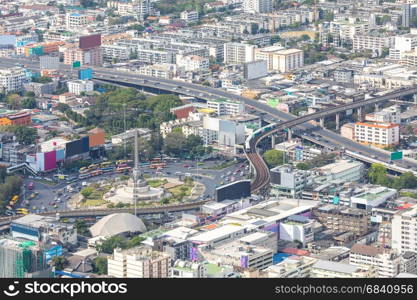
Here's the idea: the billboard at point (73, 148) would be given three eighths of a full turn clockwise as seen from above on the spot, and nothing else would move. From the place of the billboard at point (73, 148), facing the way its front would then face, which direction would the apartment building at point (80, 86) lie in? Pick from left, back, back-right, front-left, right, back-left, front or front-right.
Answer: right

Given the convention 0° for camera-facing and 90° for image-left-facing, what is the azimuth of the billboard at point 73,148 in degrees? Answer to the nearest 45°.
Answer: approximately 315°

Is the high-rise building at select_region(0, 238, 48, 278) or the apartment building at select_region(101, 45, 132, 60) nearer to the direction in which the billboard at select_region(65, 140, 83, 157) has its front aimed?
the high-rise building

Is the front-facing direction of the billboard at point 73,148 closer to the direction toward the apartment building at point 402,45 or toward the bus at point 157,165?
the bus

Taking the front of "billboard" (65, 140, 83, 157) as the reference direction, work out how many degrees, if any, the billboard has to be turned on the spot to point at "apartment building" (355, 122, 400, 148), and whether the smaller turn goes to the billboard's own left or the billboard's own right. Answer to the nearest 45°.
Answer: approximately 45° to the billboard's own left

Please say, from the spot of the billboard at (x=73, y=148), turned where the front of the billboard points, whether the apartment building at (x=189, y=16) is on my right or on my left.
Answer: on my left

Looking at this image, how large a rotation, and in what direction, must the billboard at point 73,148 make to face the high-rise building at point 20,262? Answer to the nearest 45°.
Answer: approximately 45° to its right

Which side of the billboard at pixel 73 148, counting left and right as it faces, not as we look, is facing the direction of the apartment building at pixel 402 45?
left

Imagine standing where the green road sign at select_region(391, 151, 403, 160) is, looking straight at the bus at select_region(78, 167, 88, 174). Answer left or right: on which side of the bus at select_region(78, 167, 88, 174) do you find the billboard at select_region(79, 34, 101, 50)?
right

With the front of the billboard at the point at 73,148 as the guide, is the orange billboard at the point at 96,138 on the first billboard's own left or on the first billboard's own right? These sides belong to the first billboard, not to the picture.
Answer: on the first billboard's own left

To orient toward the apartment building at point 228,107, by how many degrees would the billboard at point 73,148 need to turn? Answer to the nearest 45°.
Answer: approximately 90° to its left

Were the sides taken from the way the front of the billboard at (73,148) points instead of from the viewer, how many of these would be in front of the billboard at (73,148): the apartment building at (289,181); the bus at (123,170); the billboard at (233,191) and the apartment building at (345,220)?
4

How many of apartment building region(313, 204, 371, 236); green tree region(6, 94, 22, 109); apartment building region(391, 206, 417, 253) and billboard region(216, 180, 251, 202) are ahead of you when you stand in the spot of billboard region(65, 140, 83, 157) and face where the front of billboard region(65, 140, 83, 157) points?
3

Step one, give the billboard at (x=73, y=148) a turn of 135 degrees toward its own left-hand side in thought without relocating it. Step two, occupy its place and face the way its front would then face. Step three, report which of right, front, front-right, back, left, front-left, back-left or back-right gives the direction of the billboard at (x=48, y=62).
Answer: front

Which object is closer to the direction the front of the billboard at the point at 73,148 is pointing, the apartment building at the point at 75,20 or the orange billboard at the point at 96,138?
the orange billboard
